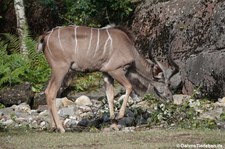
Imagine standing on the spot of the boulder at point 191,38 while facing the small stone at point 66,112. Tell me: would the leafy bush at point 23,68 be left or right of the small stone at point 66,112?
right

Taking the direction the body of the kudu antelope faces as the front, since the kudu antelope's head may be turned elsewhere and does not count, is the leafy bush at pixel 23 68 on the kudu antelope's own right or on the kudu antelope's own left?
on the kudu antelope's own left

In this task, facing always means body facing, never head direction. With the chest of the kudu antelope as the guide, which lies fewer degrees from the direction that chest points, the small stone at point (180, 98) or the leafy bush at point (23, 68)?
the small stone

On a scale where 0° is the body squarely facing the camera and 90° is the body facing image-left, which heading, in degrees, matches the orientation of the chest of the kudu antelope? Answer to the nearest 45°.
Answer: approximately 270°

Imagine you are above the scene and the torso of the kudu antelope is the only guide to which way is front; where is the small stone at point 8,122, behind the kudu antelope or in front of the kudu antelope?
behind

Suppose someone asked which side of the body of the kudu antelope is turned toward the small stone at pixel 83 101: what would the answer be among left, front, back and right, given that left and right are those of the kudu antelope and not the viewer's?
left
